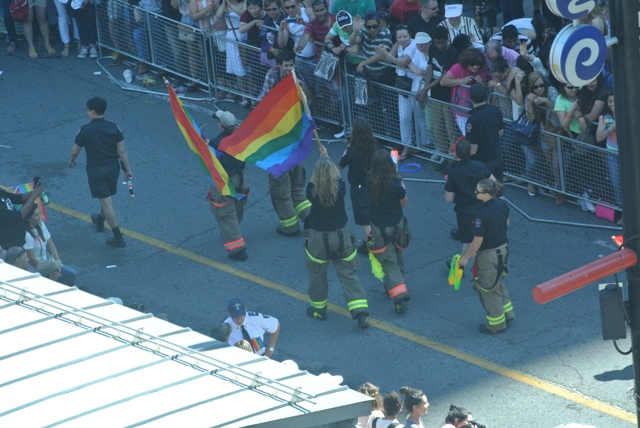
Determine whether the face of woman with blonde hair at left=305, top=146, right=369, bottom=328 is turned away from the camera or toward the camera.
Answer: away from the camera

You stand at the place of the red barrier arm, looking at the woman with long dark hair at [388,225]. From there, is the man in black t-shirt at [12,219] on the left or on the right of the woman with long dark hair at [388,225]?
left

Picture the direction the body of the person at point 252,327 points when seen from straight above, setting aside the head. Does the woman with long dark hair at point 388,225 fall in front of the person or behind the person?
behind

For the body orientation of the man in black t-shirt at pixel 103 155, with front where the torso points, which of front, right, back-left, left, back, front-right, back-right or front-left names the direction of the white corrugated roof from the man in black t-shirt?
back-left

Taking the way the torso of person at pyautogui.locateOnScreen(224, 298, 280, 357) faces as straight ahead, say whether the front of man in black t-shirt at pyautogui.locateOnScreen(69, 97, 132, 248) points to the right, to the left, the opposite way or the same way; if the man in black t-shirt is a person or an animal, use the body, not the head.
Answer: to the right

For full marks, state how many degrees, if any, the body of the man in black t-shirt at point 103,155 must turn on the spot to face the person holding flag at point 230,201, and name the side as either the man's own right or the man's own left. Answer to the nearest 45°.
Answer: approximately 180°

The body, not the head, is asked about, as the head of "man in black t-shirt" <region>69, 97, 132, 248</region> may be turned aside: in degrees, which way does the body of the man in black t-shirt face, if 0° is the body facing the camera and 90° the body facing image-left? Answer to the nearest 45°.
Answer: approximately 135°

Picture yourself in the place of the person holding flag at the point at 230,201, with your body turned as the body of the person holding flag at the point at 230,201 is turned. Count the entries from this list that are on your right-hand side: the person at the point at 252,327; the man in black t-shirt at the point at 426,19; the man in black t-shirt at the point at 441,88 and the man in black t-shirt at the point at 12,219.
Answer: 2

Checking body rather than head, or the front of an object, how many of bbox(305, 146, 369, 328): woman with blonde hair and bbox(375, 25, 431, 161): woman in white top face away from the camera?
1

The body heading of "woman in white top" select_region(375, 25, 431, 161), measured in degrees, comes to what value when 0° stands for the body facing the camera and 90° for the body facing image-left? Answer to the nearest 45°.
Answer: approximately 45°
